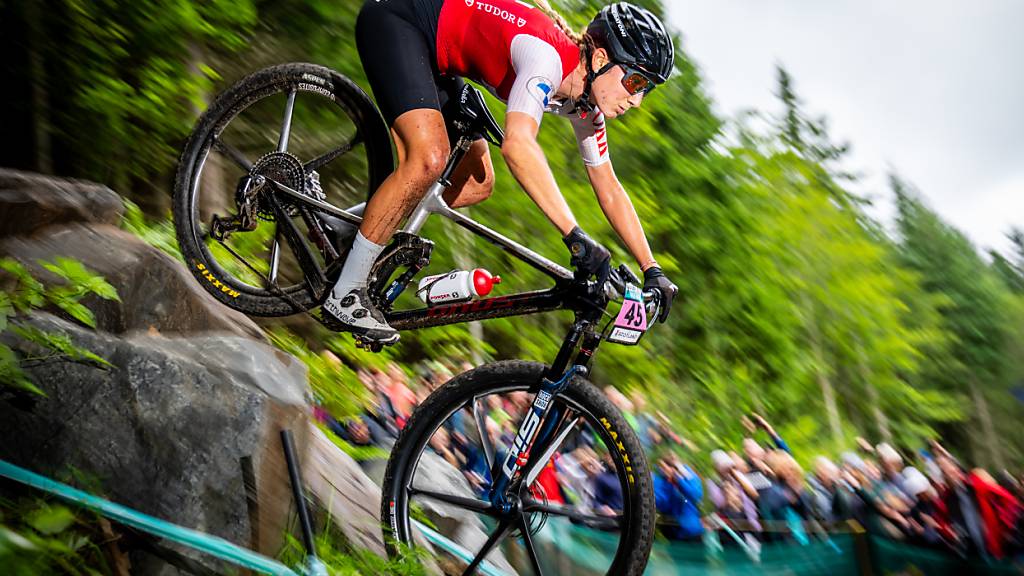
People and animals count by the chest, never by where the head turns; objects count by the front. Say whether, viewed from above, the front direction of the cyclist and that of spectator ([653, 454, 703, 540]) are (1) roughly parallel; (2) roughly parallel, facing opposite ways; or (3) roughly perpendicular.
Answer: roughly perpendicular

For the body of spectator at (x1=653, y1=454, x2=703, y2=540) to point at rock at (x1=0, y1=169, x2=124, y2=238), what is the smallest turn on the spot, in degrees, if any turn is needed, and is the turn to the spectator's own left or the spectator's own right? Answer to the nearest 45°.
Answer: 0° — they already face it

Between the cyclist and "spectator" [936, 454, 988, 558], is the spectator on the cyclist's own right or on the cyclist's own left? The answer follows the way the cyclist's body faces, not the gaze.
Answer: on the cyclist's own left

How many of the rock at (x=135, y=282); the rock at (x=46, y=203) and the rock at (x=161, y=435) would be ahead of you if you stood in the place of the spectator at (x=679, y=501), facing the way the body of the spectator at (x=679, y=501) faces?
3

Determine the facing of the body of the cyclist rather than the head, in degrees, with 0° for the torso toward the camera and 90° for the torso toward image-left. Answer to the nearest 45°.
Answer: approximately 315°

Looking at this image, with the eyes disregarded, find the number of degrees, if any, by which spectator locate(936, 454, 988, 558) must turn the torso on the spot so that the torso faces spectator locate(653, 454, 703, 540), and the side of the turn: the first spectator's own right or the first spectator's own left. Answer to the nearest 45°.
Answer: approximately 45° to the first spectator's own right

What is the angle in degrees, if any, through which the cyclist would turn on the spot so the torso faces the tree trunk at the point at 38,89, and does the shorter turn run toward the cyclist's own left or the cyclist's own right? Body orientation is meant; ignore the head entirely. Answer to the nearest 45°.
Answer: approximately 180°

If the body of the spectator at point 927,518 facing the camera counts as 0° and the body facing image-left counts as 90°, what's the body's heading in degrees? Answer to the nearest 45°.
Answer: approximately 45°

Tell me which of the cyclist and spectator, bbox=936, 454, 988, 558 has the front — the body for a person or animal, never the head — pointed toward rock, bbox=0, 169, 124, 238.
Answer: the spectator

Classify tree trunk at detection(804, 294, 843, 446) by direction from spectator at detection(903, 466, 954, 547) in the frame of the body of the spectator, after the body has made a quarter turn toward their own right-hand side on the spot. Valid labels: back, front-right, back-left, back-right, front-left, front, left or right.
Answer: front-right

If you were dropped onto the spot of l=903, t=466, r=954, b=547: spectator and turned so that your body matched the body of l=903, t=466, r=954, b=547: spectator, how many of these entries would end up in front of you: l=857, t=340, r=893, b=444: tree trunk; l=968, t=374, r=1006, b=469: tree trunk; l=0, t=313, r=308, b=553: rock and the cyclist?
2
